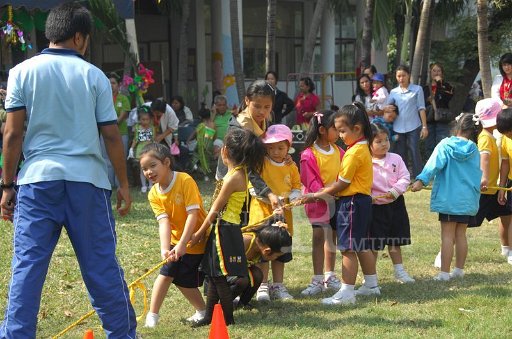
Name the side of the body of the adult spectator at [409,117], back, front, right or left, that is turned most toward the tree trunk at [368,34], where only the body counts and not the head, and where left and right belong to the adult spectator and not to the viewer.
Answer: back

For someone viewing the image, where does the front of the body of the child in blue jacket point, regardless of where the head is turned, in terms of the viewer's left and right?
facing away from the viewer and to the left of the viewer

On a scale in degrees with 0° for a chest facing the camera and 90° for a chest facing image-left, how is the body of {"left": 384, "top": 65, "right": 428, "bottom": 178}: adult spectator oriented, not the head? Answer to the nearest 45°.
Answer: approximately 0°

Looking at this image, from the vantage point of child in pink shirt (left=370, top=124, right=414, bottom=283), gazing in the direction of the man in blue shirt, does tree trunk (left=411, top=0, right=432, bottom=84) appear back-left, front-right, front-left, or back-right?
back-right

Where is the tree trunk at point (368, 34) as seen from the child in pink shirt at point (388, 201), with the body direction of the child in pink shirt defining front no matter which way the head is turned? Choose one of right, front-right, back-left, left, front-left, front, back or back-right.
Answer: back

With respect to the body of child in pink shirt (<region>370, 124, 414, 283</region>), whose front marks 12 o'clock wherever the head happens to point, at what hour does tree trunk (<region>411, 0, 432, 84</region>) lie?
The tree trunk is roughly at 6 o'clock from the child in pink shirt.

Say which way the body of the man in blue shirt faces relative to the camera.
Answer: away from the camera

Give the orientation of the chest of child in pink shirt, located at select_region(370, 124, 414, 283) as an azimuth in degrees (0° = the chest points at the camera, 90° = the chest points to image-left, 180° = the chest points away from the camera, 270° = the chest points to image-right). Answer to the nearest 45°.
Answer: approximately 0°
